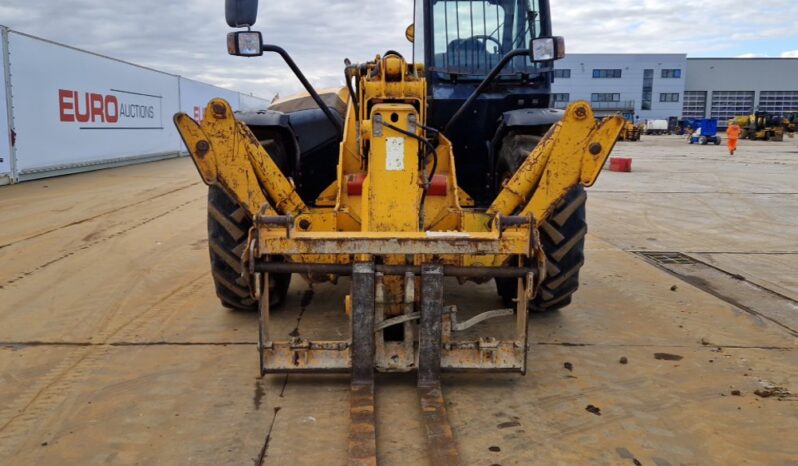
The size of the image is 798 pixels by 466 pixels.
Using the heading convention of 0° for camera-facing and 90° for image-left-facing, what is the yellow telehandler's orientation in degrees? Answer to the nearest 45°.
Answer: approximately 0°

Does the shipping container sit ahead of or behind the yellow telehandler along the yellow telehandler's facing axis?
behind

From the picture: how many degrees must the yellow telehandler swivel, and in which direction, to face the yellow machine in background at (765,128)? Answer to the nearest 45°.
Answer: approximately 135° to its left
